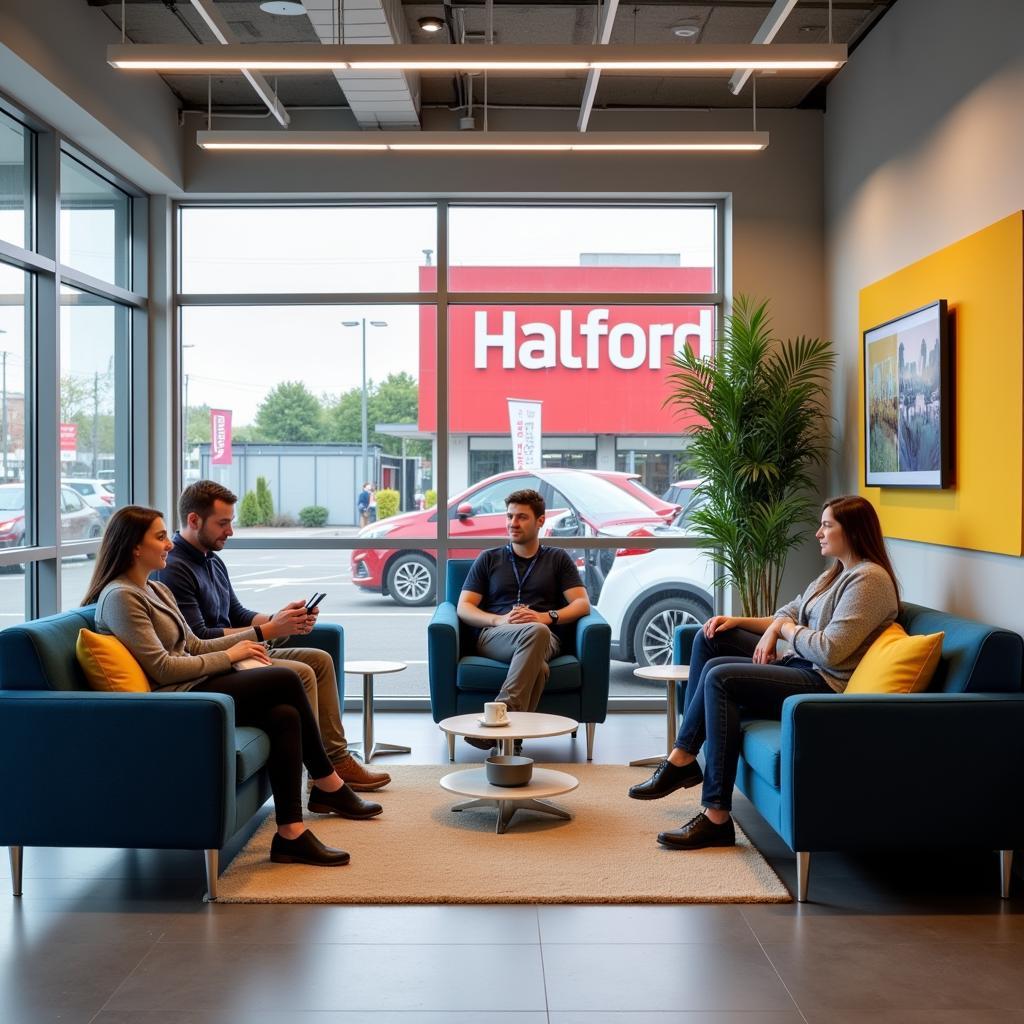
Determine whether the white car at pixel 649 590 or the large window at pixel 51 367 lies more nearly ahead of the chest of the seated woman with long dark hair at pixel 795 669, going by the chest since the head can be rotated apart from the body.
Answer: the large window

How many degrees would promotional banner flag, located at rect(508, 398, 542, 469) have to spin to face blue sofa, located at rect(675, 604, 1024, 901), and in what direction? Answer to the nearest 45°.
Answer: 0° — it already faces it

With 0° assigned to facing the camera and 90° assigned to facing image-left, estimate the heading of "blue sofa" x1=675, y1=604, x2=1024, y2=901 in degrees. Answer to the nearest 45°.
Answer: approximately 90°

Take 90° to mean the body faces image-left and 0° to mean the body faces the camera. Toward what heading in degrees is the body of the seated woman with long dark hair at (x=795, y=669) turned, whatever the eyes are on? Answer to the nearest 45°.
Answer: approximately 90°

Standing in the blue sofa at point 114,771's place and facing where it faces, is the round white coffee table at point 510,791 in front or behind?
in front

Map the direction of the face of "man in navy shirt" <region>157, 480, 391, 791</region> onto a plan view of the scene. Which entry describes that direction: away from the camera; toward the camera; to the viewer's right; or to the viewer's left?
to the viewer's right

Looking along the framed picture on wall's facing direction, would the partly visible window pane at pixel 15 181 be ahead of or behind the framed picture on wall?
ahead

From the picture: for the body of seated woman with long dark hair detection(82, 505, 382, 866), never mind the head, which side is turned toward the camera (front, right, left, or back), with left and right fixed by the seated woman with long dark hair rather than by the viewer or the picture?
right

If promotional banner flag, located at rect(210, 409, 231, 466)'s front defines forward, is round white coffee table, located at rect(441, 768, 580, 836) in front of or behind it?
in front

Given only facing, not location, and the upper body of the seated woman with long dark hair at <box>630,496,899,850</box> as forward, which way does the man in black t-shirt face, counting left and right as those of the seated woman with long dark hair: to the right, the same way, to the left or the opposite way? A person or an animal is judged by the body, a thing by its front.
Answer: to the left

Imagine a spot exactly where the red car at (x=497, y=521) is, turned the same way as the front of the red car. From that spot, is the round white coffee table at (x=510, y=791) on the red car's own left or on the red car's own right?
on the red car's own left

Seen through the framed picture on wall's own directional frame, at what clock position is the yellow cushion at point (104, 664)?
The yellow cushion is roughly at 12 o'clock from the framed picture on wall.

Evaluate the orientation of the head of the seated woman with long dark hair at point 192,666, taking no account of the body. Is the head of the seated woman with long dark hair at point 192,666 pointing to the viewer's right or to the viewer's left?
to the viewer's right

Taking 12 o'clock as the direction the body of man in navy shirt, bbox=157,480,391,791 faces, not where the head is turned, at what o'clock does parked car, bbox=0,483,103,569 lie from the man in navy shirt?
The parked car is roughly at 8 o'clock from the man in navy shirt.

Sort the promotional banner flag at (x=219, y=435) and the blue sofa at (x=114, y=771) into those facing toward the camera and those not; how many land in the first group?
1
